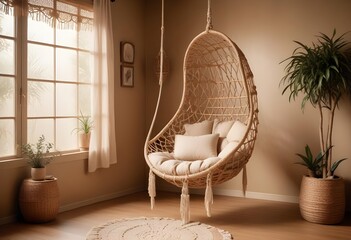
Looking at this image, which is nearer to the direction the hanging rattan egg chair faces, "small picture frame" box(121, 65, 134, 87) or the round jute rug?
the round jute rug

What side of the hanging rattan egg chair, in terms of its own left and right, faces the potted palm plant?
left

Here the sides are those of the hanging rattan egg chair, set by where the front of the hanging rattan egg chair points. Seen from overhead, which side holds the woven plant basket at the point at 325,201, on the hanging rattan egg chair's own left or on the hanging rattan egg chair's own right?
on the hanging rattan egg chair's own left

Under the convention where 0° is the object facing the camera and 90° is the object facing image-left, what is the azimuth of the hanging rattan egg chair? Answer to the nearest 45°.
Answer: approximately 45°
